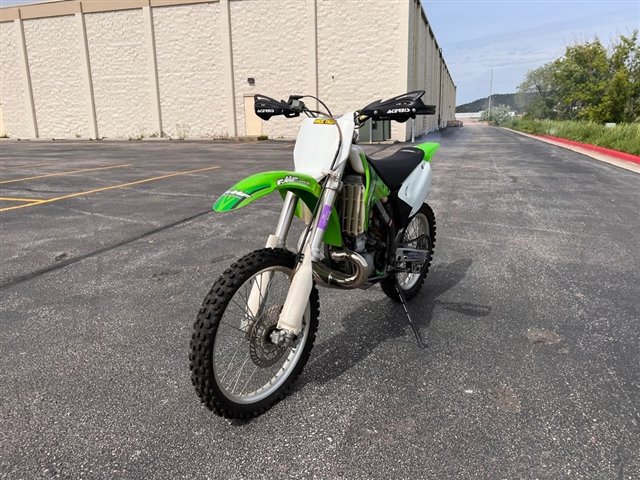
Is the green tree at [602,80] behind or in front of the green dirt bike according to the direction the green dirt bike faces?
behind
